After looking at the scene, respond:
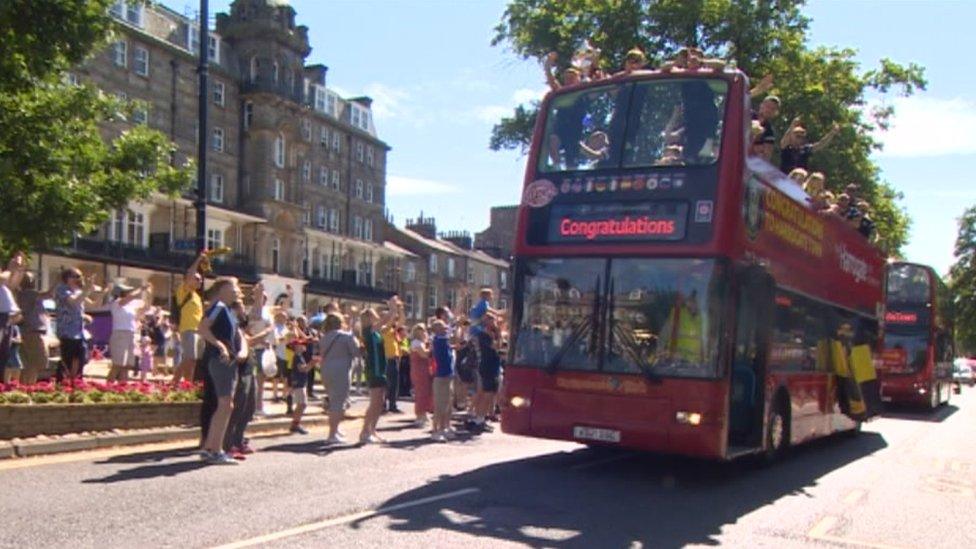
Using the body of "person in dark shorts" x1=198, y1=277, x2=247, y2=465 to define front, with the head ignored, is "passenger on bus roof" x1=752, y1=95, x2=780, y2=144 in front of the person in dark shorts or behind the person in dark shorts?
in front

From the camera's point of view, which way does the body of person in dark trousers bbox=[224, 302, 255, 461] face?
to the viewer's right

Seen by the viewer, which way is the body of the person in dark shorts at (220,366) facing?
to the viewer's right

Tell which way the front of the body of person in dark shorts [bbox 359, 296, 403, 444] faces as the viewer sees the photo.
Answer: to the viewer's right

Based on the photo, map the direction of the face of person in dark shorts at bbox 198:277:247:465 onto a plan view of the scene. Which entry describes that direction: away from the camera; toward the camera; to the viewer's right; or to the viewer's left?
to the viewer's right

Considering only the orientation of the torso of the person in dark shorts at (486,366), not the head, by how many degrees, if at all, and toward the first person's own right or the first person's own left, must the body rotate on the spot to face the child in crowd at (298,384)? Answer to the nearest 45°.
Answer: approximately 135° to the first person's own right

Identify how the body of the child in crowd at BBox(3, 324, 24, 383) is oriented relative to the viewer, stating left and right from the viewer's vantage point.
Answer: facing to the right of the viewer

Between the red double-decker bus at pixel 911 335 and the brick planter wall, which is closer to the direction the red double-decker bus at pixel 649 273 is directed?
the brick planter wall

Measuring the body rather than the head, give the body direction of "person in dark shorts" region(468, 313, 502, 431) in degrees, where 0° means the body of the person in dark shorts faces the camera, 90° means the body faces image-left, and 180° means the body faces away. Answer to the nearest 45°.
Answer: approximately 270°
